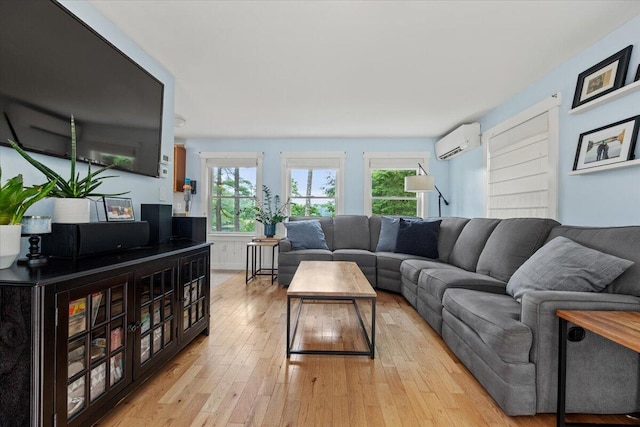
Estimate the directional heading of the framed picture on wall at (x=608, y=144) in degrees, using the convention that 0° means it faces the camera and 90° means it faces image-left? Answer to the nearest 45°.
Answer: approximately 45°

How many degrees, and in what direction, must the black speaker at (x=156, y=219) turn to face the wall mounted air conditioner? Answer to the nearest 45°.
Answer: approximately 45° to its left

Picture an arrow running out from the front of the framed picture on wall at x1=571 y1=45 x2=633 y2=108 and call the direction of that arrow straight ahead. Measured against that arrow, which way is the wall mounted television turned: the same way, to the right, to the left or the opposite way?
the opposite way

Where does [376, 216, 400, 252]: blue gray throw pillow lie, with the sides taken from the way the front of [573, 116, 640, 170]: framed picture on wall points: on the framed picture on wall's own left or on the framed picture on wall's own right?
on the framed picture on wall's own right

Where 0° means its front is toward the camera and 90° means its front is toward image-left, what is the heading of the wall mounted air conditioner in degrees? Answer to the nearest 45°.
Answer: approximately 45°

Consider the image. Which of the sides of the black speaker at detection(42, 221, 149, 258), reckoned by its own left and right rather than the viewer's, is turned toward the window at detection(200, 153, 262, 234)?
left

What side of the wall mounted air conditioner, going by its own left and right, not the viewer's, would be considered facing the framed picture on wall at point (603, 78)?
left

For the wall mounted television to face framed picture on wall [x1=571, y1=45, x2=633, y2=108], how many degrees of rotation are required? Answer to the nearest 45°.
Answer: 0° — it already faces it

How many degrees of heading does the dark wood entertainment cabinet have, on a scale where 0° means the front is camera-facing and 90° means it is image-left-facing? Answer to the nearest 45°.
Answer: approximately 315°

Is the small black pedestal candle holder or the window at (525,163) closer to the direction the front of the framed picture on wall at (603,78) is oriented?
the small black pedestal candle holder
